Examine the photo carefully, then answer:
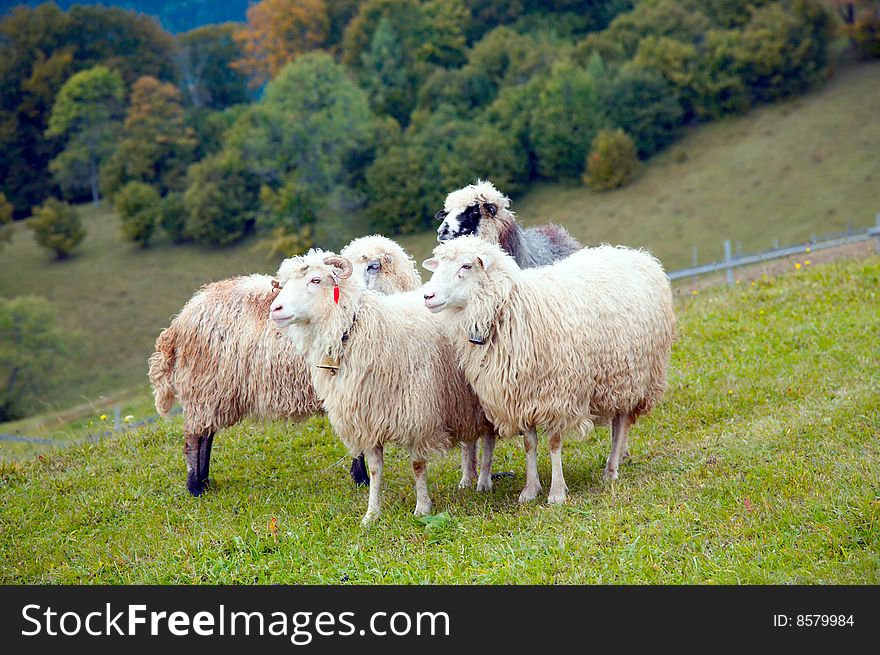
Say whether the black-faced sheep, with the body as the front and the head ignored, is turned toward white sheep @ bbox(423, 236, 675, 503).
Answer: no

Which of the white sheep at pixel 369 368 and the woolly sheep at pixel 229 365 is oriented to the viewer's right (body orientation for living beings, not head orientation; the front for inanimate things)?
the woolly sheep

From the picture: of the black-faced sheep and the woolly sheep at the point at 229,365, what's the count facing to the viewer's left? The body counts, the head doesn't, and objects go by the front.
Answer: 1

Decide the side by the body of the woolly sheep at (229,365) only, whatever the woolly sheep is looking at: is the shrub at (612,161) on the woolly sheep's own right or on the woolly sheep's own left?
on the woolly sheep's own left

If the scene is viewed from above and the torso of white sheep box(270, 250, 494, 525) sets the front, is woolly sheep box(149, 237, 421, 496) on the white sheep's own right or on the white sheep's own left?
on the white sheep's own right

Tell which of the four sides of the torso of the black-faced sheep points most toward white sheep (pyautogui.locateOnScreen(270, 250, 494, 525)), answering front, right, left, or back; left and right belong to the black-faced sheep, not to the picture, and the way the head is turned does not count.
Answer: left

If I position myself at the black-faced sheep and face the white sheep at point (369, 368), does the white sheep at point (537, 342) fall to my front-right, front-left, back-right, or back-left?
front-left

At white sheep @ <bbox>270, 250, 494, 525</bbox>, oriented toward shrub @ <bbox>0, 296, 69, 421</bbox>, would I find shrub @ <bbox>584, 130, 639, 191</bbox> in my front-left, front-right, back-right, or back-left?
front-right

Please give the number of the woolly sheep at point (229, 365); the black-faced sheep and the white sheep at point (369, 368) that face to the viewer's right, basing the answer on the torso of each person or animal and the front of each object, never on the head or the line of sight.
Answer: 1

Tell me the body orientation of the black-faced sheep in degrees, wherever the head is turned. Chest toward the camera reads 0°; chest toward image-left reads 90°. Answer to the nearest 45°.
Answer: approximately 90°

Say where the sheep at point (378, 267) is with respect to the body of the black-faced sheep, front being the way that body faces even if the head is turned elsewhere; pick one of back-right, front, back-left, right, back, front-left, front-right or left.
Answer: front-left

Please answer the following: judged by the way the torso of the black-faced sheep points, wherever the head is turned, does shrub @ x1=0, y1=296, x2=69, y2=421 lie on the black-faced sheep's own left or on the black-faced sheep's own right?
on the black-faced sheep's own right

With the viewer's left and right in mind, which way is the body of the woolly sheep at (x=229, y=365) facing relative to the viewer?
facing to the right of the viewer

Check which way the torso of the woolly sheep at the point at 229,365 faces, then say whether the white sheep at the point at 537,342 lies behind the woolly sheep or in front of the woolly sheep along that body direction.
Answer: in front

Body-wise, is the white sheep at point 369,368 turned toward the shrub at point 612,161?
no

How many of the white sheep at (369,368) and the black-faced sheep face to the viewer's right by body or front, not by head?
0
